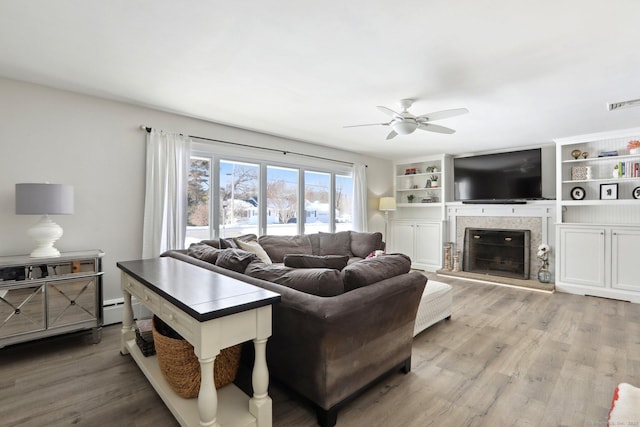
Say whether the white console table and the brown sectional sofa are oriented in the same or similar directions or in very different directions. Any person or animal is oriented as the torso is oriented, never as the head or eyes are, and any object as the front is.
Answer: very different directions

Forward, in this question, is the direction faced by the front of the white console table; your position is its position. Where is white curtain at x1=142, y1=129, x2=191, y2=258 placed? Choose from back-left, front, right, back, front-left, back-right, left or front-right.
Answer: back-right

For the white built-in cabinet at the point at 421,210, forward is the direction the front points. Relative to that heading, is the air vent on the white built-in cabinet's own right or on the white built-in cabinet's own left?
on the white built-in cabinet's own left

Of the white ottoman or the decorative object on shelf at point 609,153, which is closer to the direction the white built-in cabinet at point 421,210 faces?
the white ottoman

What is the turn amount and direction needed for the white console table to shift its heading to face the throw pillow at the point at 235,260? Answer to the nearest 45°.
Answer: approximately 135° to its right

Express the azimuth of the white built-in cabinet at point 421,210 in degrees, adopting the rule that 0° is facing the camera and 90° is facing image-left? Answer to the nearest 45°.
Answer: approximately 45°

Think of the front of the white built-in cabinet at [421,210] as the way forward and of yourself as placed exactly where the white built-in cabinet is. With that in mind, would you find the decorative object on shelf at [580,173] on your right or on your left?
on your left

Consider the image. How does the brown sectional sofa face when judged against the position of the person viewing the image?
facing away from the viewer and to the right of the viewer

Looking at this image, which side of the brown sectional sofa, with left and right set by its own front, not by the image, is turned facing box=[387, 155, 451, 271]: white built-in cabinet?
front

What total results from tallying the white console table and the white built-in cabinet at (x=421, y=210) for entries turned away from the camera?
0

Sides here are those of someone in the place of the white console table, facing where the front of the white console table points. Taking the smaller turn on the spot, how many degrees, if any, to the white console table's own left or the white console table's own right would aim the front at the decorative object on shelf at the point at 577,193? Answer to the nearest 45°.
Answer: approximately 135° to the white console table's own left
